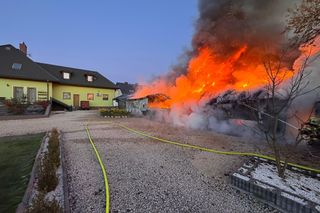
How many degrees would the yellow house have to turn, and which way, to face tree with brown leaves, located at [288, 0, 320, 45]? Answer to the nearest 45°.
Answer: approximately 45° to its left

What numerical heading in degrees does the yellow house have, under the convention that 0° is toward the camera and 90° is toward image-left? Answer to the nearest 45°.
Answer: approximately 0°

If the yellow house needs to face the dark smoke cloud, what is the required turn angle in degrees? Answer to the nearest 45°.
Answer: approximately 45° to its left

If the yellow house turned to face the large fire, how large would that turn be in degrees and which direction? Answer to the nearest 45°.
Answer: approximately 45° to its left
